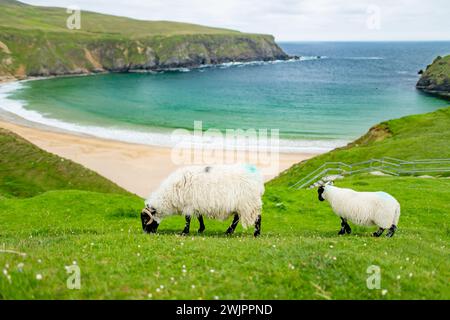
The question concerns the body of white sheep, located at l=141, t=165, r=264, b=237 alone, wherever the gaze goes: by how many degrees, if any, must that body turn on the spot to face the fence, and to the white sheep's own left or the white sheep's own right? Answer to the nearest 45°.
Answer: approximately 135° to the white sheep's own right

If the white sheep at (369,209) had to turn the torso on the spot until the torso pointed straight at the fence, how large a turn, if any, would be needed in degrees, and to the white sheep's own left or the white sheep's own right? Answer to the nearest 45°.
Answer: approximately 90° to the white sheep's own right

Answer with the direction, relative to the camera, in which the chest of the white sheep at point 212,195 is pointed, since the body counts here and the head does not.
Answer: to the viewer's left

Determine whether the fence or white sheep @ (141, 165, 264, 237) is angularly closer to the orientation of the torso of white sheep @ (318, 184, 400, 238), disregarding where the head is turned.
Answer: the white sheep

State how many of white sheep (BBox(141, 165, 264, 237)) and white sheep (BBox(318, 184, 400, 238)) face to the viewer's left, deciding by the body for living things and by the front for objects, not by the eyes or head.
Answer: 2

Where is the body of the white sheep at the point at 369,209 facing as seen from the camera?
to the viewer's left
